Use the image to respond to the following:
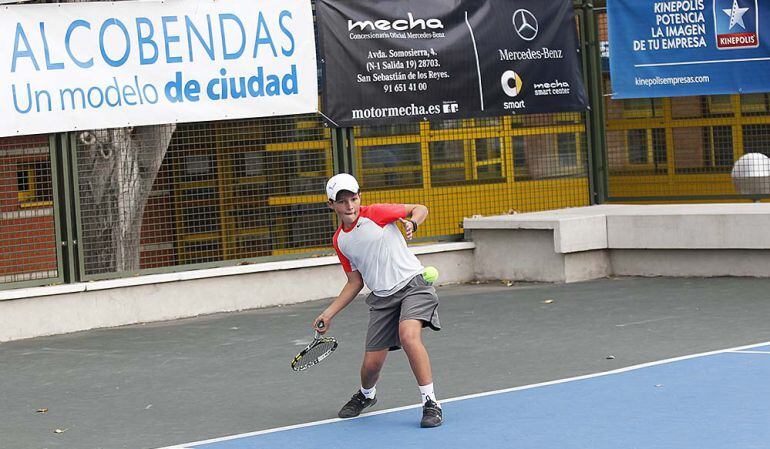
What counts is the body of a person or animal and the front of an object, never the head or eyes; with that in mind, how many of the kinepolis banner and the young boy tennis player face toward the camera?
2

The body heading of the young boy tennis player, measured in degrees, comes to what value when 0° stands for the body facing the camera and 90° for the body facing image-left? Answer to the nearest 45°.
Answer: approximately 0°

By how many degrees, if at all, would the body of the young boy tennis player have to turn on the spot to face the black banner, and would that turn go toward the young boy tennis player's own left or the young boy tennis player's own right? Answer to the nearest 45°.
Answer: approximately 180°

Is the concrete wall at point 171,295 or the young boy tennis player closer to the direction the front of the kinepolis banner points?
the young boy tennis player

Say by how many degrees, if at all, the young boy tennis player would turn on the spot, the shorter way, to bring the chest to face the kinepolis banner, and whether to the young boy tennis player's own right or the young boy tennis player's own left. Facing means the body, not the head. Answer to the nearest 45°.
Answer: approximately 135° to the young boy tennis player's own left

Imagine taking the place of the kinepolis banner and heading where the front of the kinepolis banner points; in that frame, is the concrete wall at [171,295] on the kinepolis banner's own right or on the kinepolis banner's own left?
on the kinepolis banner's own right

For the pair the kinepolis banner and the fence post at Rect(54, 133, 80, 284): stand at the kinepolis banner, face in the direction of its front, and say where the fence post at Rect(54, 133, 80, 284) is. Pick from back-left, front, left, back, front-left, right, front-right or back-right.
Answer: front-right
